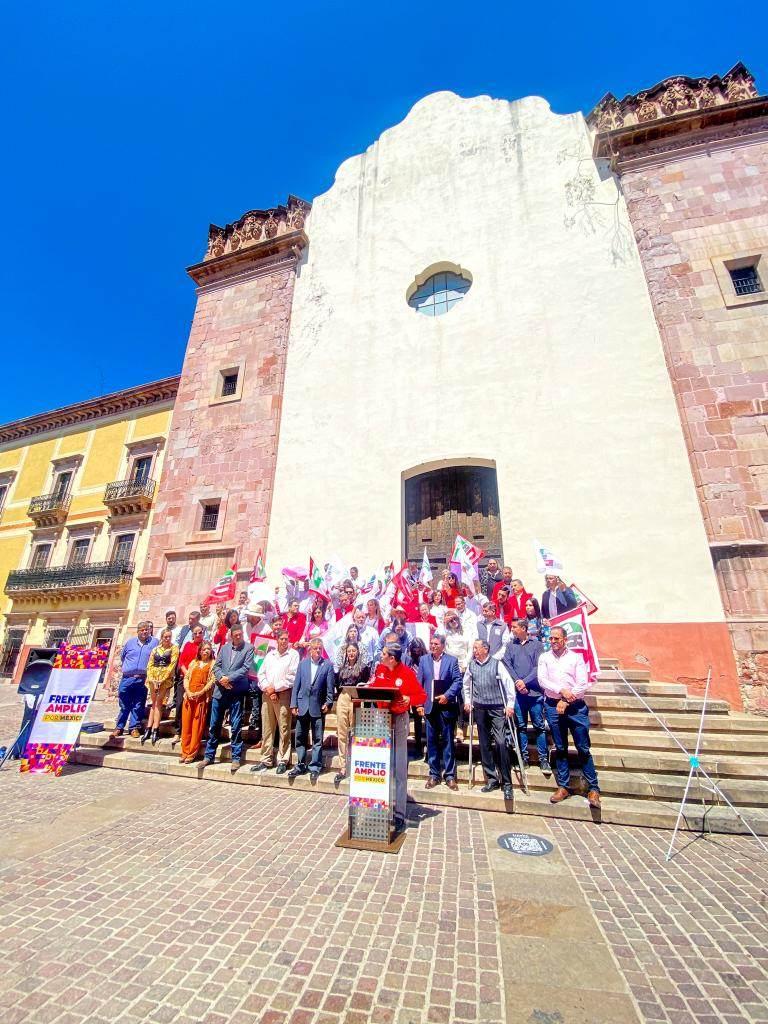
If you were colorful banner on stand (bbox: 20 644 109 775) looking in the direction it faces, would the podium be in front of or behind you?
in front

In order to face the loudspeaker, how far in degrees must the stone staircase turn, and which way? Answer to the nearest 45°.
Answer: approximately 90° to its right

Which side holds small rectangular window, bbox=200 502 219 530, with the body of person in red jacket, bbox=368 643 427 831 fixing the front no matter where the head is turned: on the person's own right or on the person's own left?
on the person's own right

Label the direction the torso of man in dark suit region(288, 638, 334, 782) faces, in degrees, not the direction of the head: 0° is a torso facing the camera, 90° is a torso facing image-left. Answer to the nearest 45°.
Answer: approximately 0°

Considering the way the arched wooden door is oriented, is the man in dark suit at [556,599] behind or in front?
in front

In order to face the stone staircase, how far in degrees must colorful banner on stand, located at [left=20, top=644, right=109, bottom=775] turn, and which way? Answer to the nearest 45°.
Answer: approximately 45° to its left

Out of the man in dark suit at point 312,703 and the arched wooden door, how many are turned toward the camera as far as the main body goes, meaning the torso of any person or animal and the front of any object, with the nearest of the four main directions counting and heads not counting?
2
